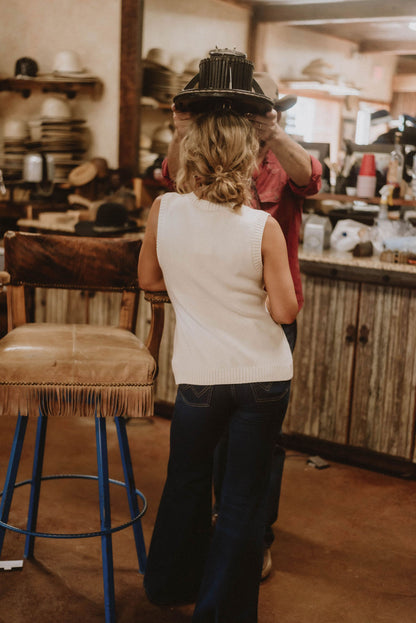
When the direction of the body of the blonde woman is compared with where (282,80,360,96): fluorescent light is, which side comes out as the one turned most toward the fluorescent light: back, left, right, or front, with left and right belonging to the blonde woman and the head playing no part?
front

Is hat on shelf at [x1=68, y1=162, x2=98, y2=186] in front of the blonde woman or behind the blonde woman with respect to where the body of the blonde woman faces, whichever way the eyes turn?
in front

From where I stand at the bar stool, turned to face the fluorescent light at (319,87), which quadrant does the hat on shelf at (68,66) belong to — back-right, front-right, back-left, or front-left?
front-left

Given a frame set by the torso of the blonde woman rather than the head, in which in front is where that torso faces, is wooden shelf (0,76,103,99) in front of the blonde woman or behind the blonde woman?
in front

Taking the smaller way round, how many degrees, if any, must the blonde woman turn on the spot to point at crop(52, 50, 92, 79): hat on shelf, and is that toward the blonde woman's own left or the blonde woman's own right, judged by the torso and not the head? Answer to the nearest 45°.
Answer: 0° — they already face it

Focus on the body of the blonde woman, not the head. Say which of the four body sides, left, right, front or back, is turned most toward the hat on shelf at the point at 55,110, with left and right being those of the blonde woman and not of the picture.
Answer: front

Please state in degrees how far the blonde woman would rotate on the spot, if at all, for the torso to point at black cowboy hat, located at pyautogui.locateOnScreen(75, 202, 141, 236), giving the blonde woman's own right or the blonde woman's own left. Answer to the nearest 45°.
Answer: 0° — they already face it

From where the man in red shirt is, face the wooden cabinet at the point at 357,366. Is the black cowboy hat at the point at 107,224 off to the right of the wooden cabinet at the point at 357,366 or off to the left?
left

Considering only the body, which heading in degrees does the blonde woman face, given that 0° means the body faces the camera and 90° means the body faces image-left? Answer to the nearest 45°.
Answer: approximately 180°

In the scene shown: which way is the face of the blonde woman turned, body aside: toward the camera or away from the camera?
away from the camera
